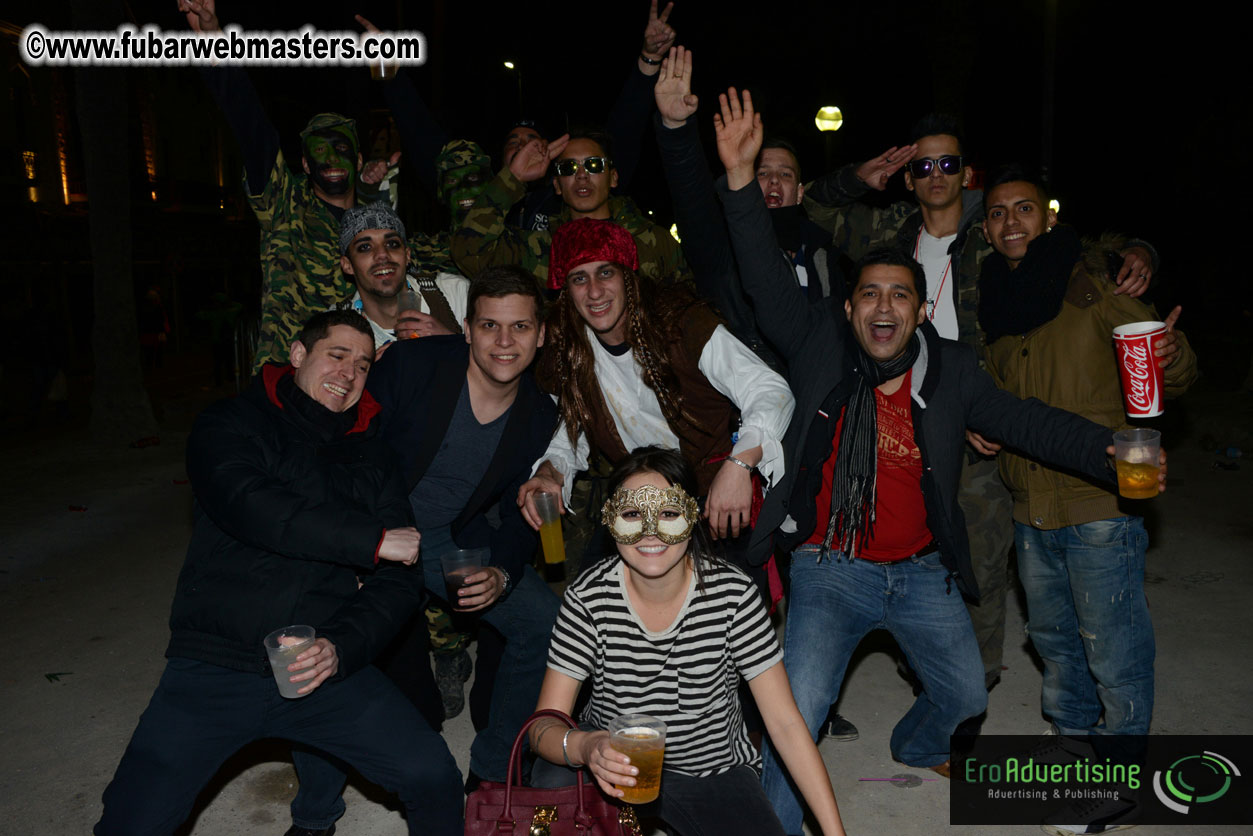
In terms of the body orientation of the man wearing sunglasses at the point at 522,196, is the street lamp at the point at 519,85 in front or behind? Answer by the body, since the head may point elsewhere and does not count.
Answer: behind

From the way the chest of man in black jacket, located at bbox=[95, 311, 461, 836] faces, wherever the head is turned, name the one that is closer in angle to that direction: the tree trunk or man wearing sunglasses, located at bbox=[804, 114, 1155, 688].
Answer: the man wearing sunglasses

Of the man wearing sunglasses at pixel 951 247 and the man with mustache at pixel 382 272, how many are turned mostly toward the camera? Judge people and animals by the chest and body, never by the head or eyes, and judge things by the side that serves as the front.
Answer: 2

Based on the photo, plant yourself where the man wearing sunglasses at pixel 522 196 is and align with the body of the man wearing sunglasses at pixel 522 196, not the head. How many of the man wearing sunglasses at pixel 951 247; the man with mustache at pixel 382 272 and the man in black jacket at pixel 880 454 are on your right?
1

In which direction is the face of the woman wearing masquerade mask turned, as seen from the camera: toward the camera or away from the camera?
toward the camera

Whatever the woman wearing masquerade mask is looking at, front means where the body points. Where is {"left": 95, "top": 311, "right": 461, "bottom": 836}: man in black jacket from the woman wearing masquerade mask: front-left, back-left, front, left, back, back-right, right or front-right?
right

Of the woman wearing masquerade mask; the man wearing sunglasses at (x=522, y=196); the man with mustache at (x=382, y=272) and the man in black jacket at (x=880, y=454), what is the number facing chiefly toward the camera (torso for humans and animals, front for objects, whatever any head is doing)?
4

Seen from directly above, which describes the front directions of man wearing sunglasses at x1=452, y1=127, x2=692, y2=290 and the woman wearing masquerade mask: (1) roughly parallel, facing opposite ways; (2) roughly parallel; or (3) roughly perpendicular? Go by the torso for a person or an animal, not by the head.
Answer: roughly parallel

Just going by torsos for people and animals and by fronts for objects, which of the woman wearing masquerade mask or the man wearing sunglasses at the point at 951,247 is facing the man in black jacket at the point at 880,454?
the man wearing sunglasses

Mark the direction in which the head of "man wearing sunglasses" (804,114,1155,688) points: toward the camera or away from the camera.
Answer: toward the camera

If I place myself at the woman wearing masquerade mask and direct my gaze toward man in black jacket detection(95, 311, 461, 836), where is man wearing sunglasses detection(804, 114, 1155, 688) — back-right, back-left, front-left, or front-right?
back-right

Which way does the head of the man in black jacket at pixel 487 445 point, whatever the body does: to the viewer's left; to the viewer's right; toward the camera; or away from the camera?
toward the camera

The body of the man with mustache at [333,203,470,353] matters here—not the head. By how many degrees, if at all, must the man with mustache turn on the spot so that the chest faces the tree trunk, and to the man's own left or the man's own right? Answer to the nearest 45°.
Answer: approximately 135° to the man's own right

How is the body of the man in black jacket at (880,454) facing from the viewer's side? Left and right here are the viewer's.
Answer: facing the viewer

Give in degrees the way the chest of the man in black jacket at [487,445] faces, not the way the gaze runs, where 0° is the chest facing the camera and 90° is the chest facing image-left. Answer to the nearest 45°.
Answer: approximately 0°

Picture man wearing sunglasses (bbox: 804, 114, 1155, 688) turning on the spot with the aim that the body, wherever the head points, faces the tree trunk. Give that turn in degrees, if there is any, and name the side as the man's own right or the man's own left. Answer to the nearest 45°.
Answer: approximately 90° to the man's own right

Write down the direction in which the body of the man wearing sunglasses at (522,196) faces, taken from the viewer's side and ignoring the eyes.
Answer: toward the camera

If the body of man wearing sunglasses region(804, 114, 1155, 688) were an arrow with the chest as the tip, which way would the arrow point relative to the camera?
toward the camera
